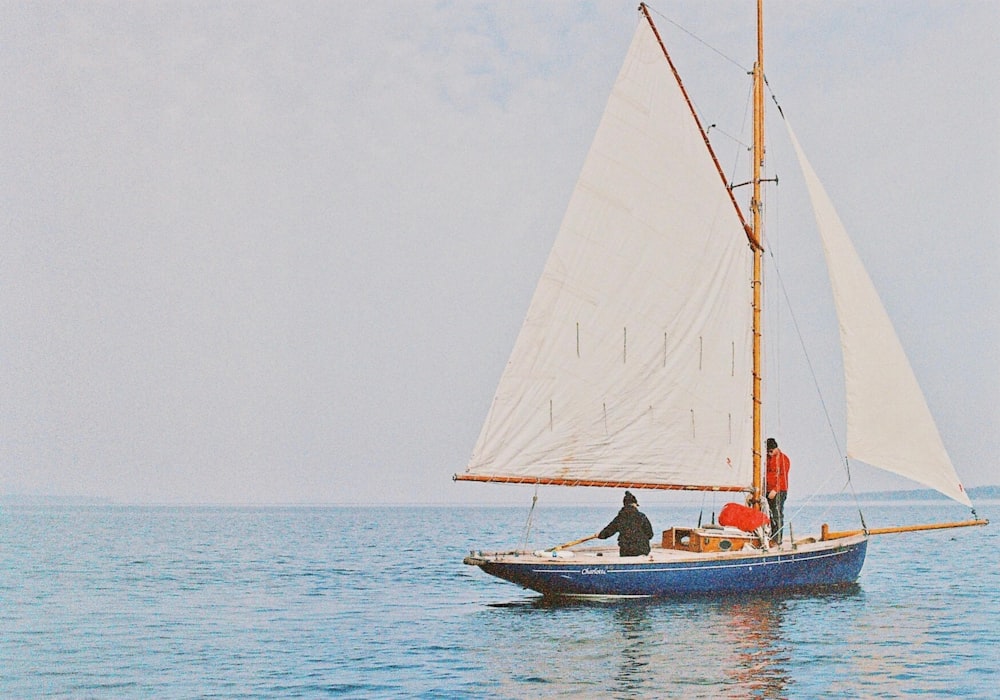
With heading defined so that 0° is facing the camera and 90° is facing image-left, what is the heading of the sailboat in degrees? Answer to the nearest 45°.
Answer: approximately 270°

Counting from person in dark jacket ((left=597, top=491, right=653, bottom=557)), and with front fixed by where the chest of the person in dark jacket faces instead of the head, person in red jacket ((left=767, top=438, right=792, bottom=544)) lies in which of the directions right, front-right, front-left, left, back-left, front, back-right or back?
front-right

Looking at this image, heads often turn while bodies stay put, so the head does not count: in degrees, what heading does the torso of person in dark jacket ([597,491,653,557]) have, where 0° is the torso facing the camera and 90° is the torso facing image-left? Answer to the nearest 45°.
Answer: approximately 180°
